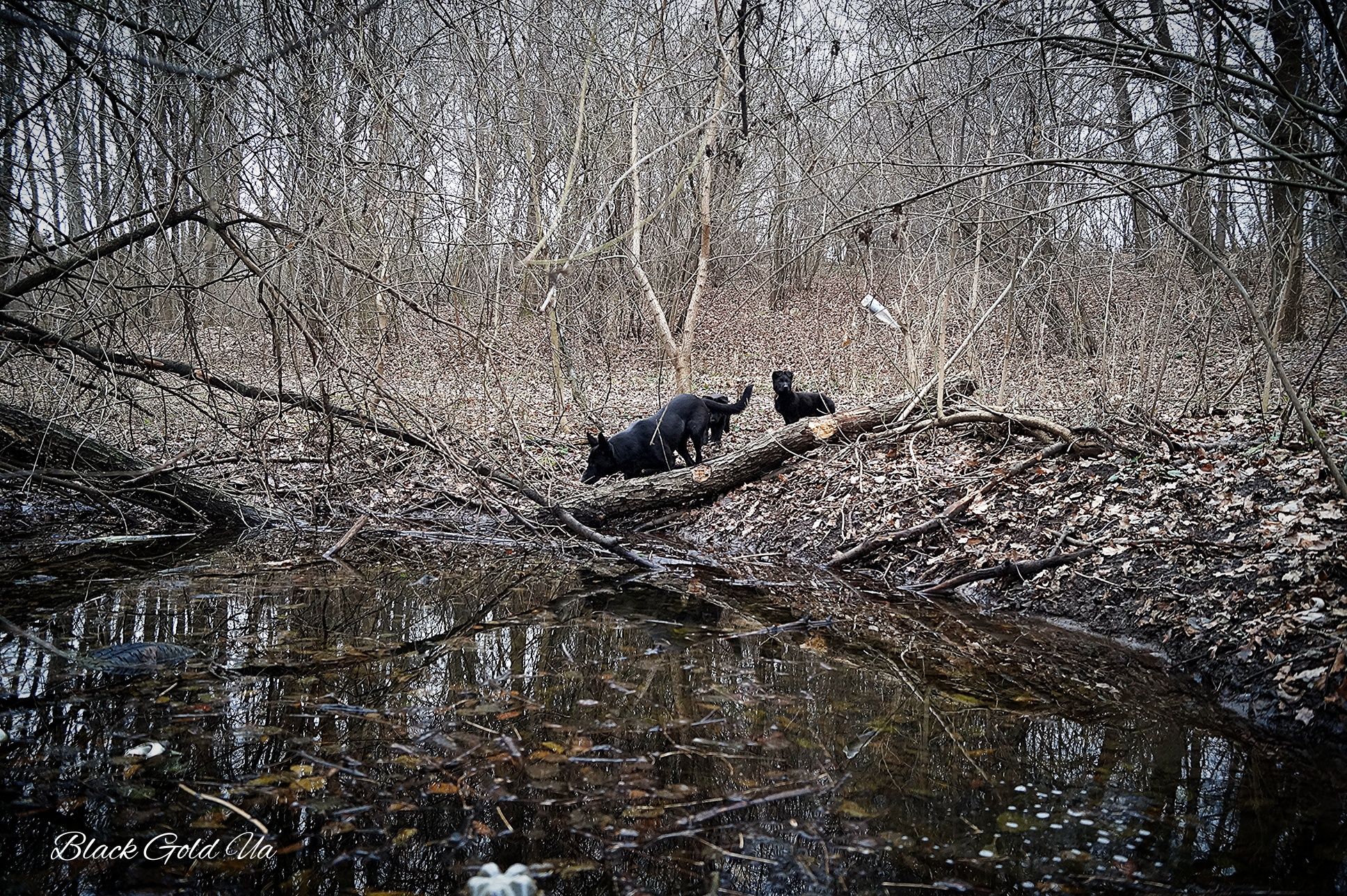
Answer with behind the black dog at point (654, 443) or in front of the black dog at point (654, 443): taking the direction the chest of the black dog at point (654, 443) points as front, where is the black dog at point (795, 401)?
behind

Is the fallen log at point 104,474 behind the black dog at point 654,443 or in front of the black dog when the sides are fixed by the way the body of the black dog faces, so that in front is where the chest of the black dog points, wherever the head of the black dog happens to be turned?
in front

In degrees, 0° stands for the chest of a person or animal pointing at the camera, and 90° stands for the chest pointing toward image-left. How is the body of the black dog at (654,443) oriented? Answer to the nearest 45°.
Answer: approximately 90°

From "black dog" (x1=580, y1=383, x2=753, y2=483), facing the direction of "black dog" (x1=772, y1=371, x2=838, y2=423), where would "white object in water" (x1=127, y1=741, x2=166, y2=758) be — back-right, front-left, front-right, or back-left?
back-right

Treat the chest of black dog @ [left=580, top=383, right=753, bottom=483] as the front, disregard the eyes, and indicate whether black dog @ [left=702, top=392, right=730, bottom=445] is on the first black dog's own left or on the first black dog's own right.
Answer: on the first black dog's own right

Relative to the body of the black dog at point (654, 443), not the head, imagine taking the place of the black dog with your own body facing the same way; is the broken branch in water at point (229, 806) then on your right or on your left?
on your left

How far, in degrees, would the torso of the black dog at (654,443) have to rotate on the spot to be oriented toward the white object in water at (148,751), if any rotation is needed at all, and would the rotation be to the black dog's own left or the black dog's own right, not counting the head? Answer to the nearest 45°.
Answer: approximately 90° to the black dog's own left

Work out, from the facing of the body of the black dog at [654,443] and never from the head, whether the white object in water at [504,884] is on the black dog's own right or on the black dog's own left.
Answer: on the black dog's own left
